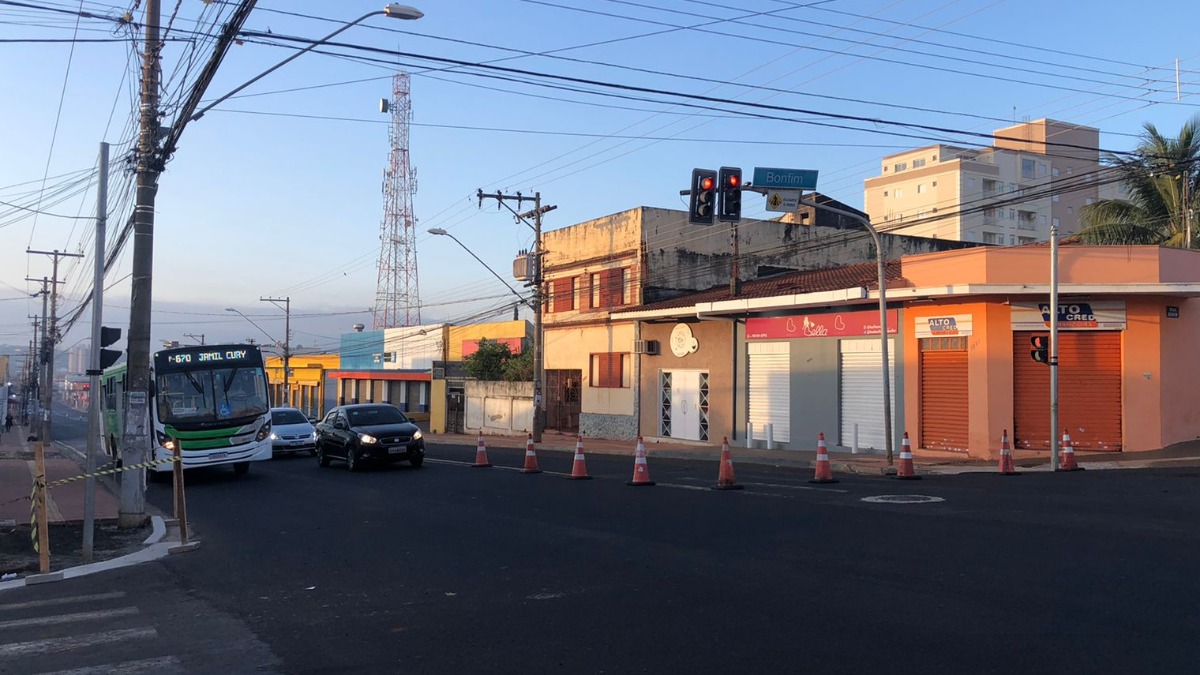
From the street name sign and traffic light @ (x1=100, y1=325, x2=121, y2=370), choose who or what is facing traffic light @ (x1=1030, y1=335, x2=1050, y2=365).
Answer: traffic light @ (x1=100, y1=325, x2=121, y2=370)

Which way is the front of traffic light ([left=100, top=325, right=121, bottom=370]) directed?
to the viewer's right

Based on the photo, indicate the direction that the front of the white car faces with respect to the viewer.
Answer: facing the viewer and to the right of the viewer

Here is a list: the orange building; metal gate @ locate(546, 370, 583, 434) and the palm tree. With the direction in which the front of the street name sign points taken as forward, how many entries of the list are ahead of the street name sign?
0

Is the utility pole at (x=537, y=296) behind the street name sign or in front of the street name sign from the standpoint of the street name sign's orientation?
behind

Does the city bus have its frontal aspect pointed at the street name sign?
no

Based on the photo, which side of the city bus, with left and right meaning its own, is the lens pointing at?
front

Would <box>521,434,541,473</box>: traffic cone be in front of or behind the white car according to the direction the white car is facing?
in front

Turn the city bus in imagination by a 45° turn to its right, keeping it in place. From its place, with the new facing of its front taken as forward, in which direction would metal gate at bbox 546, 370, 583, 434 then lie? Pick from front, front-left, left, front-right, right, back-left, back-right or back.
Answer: back

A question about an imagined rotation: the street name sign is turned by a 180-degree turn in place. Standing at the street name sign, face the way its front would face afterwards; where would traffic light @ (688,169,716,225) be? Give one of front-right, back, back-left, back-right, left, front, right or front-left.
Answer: back-left

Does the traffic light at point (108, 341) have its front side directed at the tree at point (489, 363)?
no

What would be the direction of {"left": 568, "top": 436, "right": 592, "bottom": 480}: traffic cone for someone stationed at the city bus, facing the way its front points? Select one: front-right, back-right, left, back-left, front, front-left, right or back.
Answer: front-left
